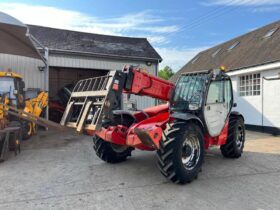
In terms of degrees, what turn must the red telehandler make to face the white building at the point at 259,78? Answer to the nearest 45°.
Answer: approximately 180°

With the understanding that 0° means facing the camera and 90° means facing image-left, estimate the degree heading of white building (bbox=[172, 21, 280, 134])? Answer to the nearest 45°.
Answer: approximately 45°

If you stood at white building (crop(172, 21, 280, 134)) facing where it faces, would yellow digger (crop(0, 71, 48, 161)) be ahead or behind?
ahead

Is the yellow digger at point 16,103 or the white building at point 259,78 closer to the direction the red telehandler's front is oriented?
the yellow digger

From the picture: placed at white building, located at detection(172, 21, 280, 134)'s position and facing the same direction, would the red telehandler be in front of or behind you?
in front
